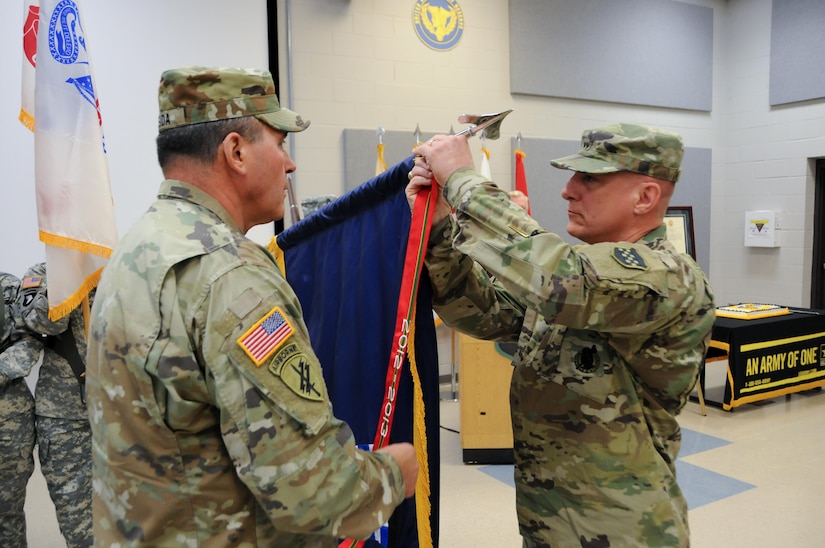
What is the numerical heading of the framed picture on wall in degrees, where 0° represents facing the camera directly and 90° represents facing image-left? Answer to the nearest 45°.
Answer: approximately 0°

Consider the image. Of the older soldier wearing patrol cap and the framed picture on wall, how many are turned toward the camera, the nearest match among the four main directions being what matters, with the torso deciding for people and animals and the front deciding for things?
1

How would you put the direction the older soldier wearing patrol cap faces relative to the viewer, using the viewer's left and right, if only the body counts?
facing away from the viewer and to the right of the viewer

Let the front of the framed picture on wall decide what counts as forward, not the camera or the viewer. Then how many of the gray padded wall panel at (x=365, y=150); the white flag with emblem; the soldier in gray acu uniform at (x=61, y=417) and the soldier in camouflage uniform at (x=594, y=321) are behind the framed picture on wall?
0

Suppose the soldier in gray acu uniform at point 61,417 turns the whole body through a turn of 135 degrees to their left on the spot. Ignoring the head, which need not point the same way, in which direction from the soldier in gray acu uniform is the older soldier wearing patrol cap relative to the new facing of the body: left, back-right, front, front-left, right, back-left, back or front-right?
back

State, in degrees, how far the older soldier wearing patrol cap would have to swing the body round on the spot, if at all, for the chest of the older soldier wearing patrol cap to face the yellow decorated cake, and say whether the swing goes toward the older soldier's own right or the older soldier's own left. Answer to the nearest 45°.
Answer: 0° — they already face it

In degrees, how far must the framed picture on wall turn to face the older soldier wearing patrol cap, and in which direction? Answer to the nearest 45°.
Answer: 0° — it already faces them

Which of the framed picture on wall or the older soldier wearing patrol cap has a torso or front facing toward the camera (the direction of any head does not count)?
the framed picture on wall

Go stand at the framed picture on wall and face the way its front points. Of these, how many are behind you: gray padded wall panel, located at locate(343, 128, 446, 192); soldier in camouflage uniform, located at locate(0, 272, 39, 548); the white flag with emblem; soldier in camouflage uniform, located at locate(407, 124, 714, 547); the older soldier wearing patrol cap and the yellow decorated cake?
0

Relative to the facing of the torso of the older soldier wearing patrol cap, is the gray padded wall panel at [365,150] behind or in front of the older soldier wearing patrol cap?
in front

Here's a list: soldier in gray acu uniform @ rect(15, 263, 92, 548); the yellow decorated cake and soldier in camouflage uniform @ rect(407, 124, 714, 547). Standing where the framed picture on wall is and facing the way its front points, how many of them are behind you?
0

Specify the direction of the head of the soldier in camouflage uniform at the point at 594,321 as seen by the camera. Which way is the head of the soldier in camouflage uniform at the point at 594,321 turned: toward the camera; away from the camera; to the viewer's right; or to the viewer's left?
to the viewer's left

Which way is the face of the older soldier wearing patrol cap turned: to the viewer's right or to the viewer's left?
to the viewer's right
